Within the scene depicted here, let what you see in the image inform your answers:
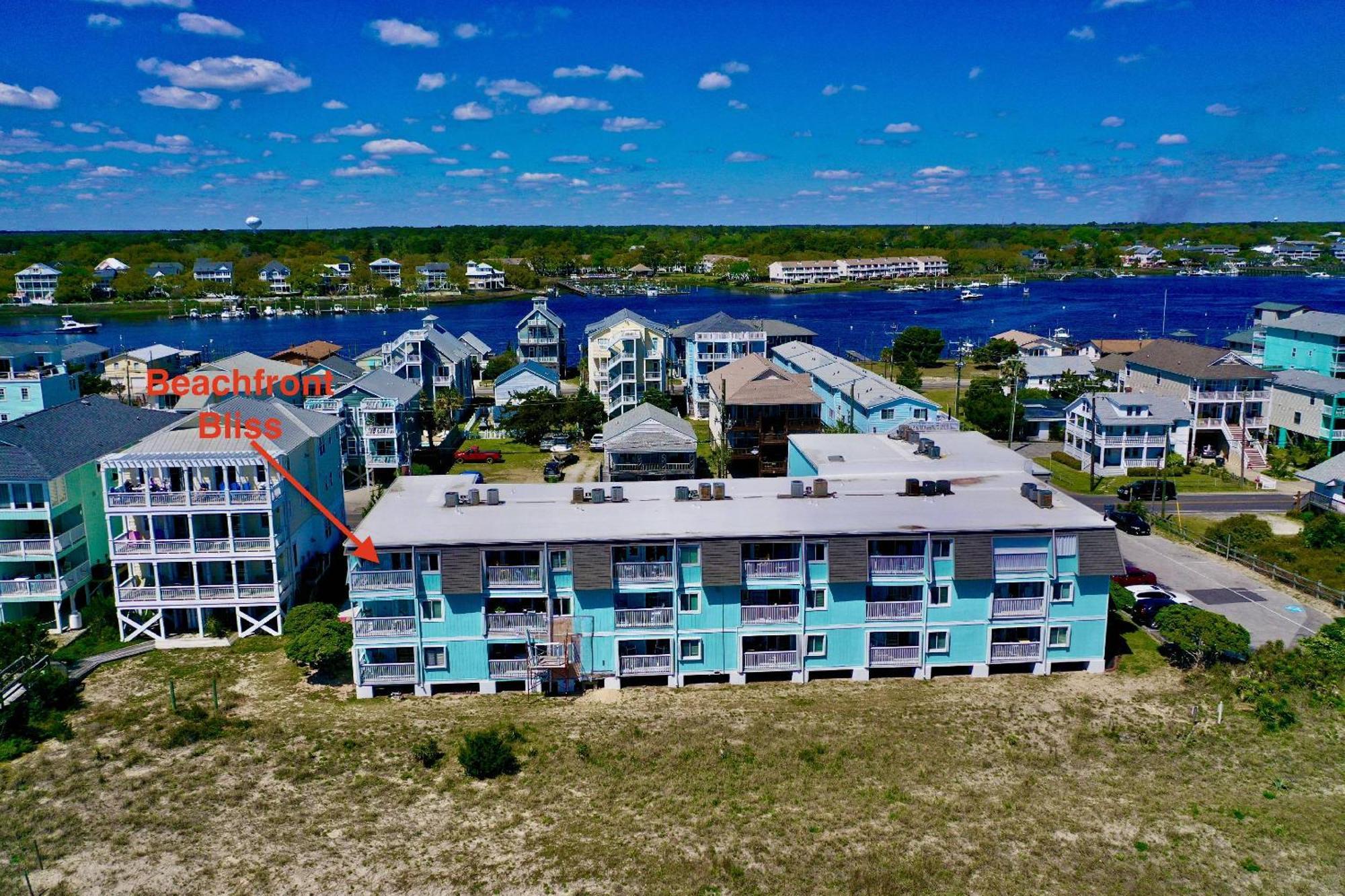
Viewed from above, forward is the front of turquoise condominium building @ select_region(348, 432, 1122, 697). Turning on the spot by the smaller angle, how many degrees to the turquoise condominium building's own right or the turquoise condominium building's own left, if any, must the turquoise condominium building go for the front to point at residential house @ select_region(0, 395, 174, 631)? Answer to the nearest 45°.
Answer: approximately 90° to the turquoise condominium building's own right

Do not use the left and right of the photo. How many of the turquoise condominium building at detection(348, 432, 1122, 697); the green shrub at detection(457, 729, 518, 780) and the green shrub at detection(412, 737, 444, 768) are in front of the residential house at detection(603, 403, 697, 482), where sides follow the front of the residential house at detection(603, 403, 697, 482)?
3

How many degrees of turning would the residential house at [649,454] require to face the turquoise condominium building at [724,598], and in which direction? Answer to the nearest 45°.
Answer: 0° — it already faces it

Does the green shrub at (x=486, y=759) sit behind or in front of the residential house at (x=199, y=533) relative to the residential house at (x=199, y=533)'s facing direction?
in front

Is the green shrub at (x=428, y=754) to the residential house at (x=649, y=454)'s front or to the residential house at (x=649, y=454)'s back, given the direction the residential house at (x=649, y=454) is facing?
to the front

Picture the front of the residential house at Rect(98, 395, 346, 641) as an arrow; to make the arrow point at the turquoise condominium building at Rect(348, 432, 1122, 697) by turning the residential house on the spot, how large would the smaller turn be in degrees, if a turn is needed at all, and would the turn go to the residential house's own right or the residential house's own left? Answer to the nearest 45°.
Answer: approximately 45° to the residential house's own left

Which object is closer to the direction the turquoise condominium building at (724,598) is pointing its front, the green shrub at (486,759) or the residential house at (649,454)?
the green shrub

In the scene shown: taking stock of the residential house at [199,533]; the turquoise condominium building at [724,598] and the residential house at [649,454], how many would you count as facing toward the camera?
3

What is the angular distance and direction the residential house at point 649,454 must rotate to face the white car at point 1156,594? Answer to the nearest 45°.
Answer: approximately 45° to its left

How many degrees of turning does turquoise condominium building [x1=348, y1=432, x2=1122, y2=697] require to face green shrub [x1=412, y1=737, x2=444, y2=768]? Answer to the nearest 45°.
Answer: approximately 45° to its right

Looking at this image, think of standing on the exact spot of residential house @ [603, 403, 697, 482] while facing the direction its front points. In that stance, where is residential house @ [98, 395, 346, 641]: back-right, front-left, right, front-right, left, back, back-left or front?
front-right

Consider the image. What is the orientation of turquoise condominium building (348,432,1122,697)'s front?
toward the camera

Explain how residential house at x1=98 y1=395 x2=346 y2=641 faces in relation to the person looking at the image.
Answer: facing the viewer
